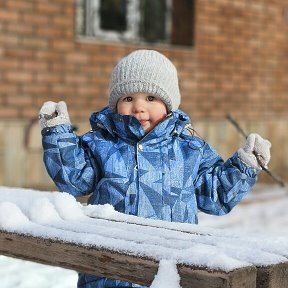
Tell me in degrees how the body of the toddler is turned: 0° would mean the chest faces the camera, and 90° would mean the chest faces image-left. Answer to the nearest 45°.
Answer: approximately 0°

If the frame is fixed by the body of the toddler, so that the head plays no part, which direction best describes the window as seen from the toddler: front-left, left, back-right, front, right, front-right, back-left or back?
back
